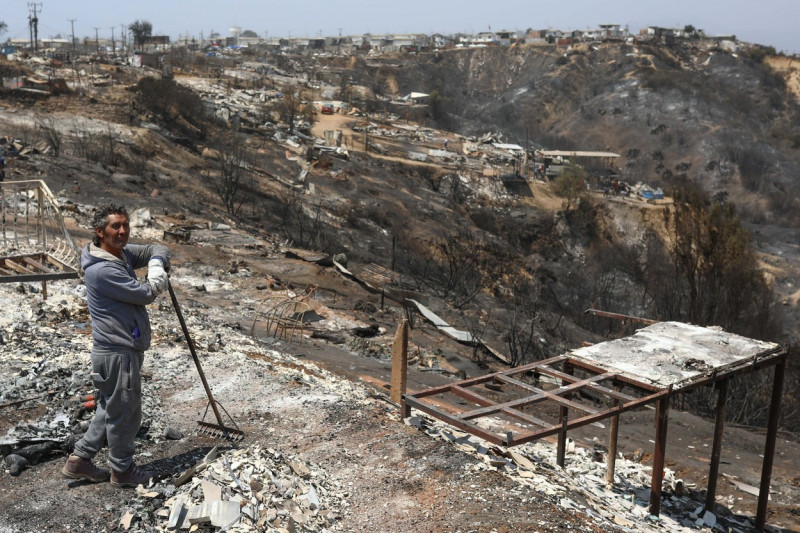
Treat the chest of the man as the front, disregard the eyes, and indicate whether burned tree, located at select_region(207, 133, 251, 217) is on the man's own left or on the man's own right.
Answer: on the man's own left

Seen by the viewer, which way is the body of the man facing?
to the viewer's right

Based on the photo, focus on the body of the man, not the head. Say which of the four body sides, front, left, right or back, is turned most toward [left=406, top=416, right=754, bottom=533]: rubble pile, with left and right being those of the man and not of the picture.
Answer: front

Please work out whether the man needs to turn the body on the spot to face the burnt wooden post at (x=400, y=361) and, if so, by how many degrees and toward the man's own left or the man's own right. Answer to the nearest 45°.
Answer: approximately 45° to the man's own left

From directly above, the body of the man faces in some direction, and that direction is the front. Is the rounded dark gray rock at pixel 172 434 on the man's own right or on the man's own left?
on the man's own left
